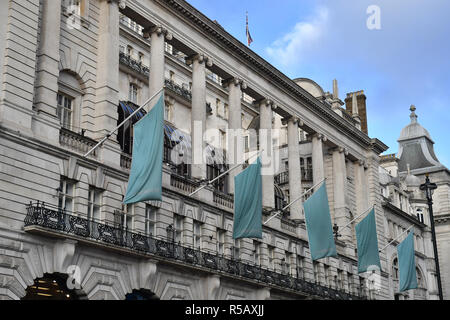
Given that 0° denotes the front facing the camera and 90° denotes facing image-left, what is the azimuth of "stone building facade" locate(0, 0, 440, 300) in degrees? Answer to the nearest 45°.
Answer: approximately 315°
